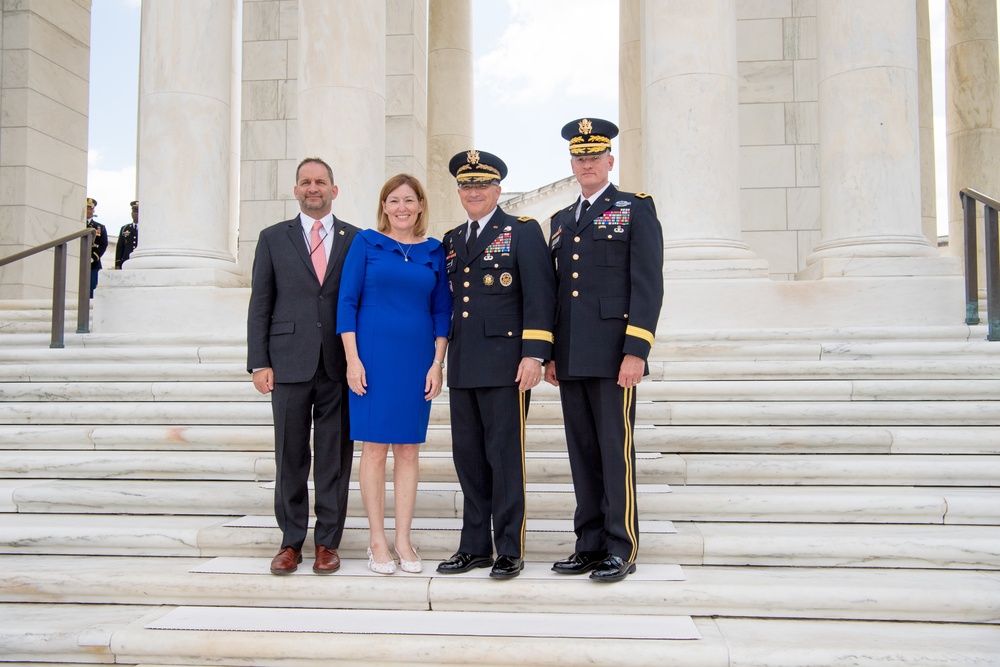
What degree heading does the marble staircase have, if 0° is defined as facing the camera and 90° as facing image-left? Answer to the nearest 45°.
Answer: approximately 0°

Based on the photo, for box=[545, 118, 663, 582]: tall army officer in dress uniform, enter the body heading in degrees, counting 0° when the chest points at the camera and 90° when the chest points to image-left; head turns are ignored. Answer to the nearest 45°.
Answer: approximately 45°

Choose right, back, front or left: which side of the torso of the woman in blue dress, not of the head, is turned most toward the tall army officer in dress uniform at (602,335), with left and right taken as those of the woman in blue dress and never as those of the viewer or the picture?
left

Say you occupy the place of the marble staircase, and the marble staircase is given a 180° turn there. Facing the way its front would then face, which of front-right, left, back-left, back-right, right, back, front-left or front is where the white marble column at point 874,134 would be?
front-right

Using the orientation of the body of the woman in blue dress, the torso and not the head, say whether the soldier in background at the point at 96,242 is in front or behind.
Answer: behind

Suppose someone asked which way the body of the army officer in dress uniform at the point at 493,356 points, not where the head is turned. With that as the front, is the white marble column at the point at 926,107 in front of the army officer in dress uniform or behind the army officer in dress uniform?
behind

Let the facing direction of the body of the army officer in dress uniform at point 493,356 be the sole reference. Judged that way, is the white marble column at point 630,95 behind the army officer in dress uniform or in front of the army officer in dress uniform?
behind

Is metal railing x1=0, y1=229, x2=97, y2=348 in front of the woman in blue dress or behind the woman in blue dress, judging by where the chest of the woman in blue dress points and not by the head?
behind
